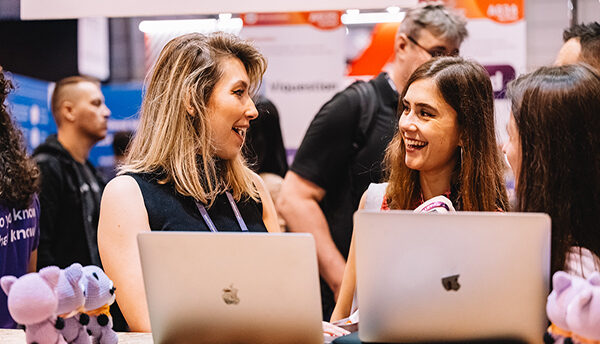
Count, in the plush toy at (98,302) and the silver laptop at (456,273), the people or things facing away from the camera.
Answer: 1

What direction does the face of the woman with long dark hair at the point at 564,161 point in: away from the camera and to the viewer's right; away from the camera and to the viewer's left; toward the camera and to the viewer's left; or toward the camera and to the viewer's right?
away from the camera and to the viewer's left

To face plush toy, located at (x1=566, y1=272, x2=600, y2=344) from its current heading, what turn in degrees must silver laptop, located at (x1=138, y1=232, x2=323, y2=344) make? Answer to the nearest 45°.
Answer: approximately 135° to its right

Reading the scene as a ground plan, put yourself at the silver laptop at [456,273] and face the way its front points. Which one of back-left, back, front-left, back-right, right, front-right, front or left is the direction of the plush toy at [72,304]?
left

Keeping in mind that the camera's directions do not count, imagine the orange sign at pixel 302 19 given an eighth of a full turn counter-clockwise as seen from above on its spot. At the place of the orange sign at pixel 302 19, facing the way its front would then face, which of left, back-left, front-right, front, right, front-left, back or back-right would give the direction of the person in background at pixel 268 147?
front-right

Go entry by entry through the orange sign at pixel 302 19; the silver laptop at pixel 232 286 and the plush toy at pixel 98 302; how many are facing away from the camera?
1

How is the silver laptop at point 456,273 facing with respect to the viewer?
away from the camera

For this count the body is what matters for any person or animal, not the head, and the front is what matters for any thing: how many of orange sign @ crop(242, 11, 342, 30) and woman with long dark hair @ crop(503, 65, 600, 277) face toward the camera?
1

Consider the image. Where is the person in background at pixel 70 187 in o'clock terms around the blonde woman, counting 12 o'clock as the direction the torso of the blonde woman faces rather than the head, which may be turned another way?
The person in background is roughly at 7 o'clock from the blonde woman.

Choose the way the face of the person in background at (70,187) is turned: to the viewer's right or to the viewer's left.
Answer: to the viewer's right

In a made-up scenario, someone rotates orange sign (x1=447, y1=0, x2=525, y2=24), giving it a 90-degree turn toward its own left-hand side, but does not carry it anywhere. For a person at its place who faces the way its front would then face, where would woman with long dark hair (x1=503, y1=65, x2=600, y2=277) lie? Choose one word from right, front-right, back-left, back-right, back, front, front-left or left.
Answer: right

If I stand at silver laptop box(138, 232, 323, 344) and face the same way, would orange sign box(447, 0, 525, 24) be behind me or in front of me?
in front

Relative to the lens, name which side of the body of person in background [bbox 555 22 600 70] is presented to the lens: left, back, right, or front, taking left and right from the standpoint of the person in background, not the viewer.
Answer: left

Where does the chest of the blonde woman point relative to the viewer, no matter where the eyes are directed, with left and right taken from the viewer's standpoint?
facing the viewer and to the right of the viewer
